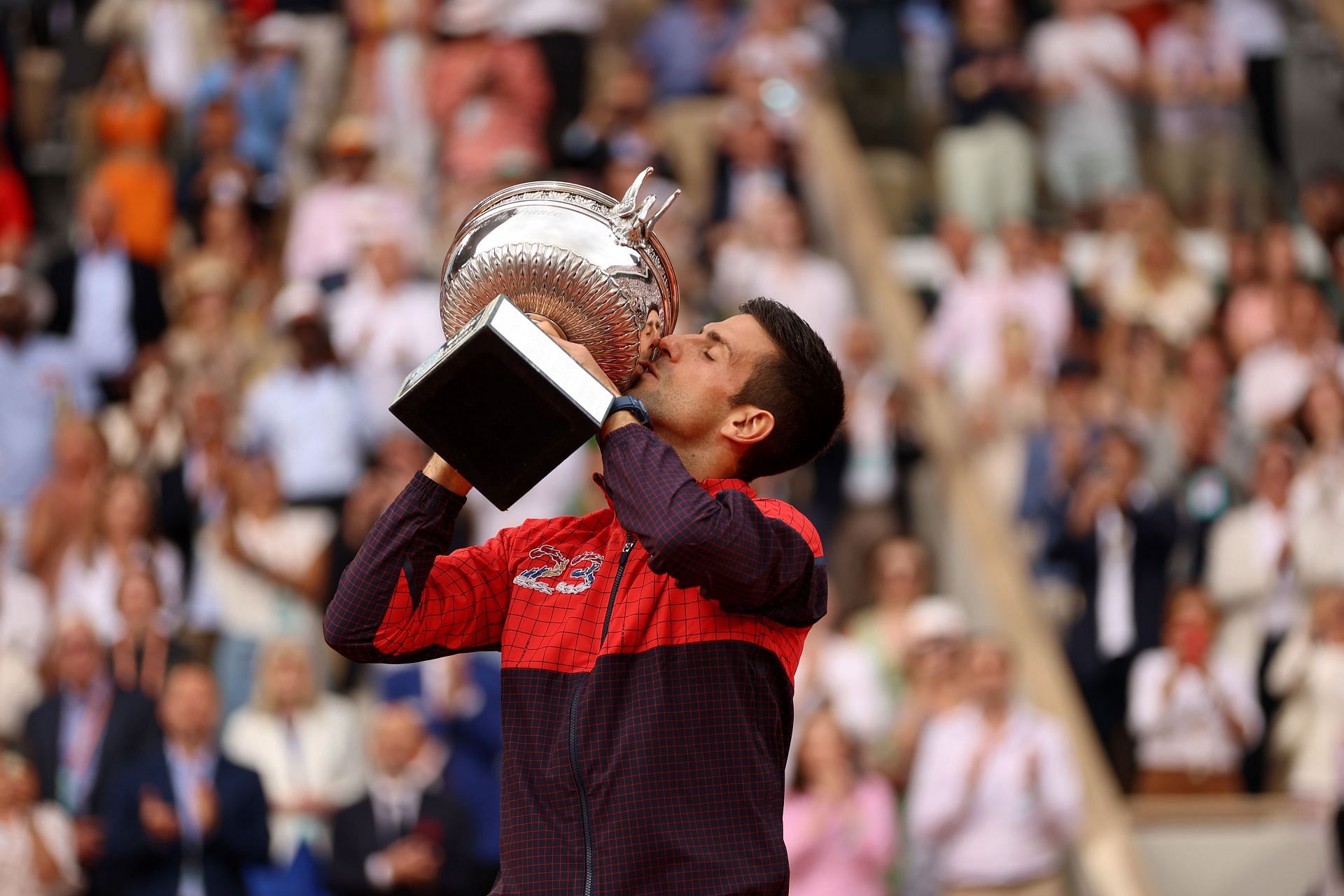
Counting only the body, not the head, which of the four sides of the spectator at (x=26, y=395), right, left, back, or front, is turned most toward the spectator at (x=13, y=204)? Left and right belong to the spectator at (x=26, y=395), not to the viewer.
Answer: back

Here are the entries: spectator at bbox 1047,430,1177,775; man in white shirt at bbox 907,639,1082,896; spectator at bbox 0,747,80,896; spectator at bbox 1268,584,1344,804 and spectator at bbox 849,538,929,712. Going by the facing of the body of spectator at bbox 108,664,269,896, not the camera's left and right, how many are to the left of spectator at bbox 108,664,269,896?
4

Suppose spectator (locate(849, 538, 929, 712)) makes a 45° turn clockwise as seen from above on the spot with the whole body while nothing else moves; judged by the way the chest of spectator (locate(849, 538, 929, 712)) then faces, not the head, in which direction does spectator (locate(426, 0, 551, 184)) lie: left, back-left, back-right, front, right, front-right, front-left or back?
right

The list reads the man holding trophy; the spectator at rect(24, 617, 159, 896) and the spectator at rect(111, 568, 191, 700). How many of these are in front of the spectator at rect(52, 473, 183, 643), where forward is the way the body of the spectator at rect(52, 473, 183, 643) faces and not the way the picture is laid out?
3

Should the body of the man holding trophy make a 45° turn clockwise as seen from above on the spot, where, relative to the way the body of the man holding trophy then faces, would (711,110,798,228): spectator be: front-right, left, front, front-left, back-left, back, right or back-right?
right

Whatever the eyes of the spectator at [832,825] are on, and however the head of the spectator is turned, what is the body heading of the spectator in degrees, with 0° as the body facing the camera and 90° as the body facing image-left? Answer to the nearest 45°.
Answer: approximately 0°

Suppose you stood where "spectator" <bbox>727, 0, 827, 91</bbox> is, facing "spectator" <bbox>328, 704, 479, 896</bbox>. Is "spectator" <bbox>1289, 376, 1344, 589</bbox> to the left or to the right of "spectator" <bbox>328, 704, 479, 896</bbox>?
left

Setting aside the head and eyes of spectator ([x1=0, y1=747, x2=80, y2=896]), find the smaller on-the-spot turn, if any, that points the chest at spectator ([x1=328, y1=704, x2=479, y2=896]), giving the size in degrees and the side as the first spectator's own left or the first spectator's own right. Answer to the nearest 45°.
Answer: approximately 90° to the first spectator's own left

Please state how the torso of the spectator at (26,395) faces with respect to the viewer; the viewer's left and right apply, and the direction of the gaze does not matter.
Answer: facing the viewer

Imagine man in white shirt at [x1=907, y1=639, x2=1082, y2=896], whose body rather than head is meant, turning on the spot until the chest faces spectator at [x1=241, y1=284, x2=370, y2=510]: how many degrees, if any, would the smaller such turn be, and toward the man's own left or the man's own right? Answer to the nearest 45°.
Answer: approximately 90° to the man's own right
